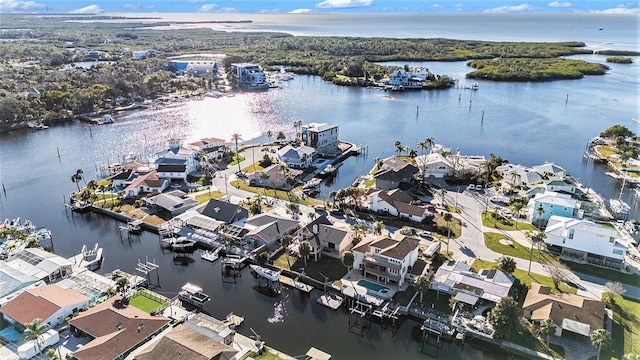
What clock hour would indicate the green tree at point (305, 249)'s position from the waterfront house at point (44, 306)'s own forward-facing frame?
The green tree is roughly at 8 o'clock from the waterfront house.

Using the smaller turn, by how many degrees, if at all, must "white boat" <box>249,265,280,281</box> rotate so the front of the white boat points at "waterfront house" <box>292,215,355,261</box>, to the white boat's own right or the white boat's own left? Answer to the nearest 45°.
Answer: approximately 90° to the white boat's own right

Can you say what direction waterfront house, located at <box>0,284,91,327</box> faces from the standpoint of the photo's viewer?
facing the viewer and to the left of the viewer

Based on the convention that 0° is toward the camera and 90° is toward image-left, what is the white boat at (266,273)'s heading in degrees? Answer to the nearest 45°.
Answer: approximately 135°

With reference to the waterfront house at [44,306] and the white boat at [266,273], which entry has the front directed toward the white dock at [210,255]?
the white boat at [266,273]

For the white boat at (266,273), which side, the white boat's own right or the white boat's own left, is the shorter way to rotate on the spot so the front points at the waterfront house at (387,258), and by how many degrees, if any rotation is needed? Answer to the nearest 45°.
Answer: approximately 135° to the white boat's own right

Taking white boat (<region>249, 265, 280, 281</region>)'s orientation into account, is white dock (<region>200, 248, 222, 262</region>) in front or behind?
in front

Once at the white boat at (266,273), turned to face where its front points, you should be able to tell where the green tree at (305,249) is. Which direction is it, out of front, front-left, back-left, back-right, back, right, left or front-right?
back-right

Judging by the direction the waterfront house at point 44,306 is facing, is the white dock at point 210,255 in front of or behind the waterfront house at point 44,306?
behind

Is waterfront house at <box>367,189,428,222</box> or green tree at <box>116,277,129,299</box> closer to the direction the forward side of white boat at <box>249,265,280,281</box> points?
the green tree

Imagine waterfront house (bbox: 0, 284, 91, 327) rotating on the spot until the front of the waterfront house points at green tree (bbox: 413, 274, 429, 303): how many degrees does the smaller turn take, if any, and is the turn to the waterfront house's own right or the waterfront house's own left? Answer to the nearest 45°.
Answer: approximately 90° to the waterfront house's own left

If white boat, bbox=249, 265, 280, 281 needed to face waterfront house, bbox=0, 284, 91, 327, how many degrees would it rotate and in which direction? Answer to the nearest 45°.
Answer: approximately 45° to its left

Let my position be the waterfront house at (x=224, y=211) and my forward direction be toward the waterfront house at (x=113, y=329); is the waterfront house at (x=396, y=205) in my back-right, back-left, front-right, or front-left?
back-left
